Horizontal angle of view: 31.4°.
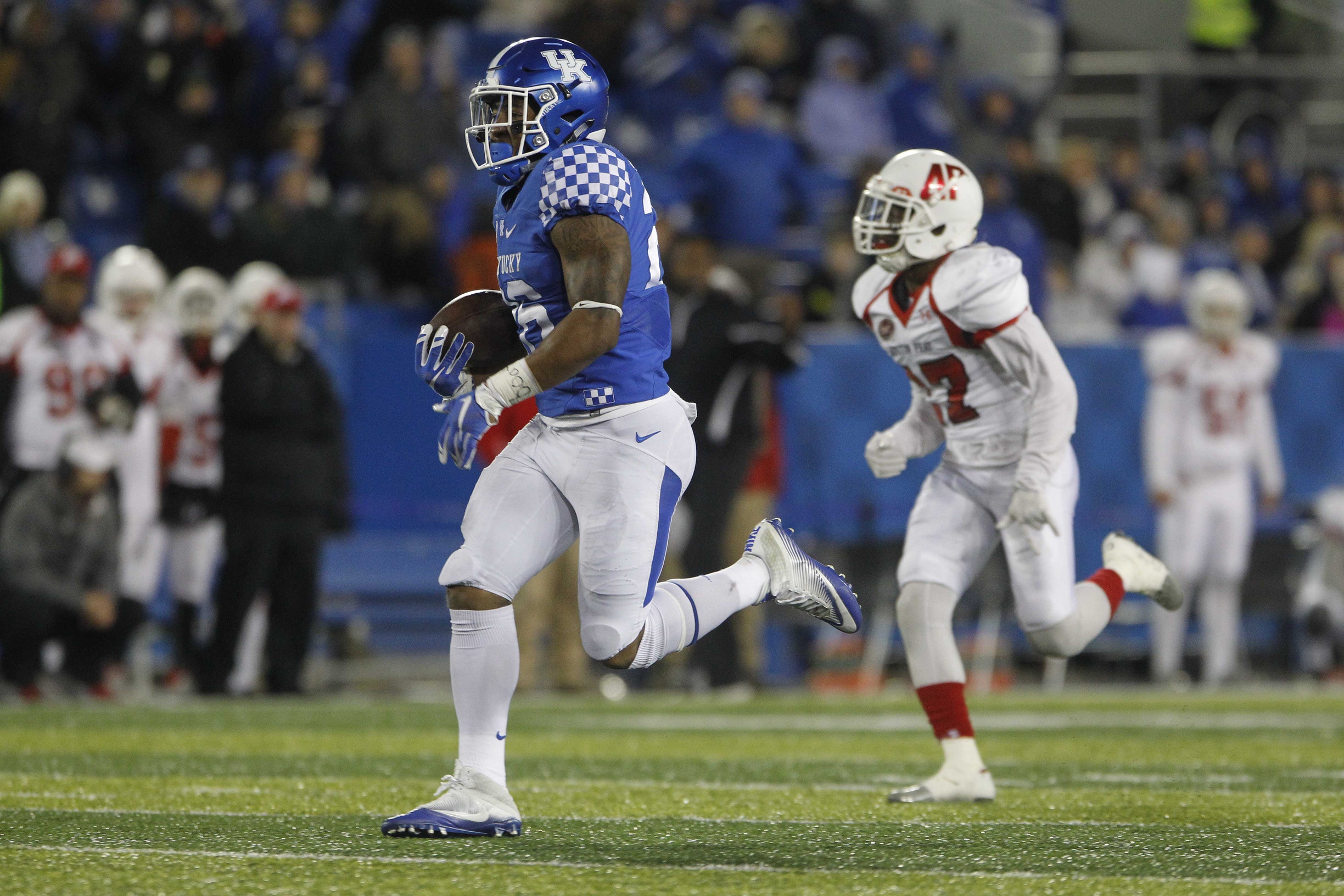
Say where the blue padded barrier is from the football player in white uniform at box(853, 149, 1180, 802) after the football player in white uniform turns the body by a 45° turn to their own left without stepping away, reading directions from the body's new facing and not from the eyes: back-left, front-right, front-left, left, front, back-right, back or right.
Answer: back

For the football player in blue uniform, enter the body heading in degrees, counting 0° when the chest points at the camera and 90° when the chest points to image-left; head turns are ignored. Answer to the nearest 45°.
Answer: approximately 90°

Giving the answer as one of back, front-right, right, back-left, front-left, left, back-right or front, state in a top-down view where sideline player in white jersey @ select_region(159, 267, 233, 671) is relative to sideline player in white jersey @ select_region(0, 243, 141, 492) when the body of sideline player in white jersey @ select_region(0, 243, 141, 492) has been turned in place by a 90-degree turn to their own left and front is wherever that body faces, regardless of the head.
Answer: front-left

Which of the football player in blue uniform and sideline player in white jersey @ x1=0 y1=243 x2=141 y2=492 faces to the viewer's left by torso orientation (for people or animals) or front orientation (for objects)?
the football player in blue uniform

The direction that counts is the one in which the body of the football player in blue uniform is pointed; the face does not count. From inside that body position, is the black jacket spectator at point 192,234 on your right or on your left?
on your right

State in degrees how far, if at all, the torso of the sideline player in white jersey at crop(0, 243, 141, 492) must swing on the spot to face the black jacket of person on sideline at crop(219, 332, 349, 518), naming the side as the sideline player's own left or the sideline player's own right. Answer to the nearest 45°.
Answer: approximately 90° to the sideline player's own left
